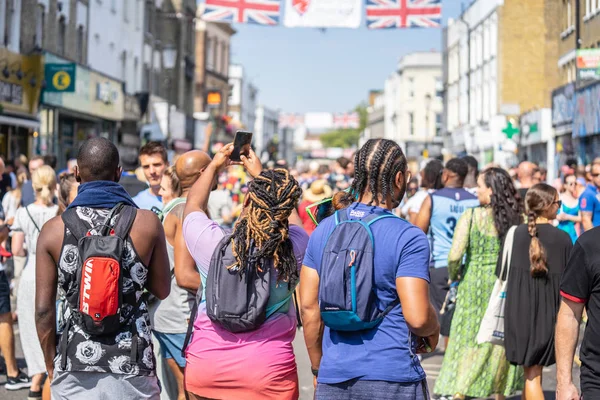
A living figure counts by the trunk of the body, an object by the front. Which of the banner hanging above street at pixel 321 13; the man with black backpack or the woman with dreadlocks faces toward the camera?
the banner hanging above street

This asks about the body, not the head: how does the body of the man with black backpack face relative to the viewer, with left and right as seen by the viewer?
facing away from the viewer

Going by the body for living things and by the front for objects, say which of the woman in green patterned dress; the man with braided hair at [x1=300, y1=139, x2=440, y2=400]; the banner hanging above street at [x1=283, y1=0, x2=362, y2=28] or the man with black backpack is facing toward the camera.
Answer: the banner hanging above street

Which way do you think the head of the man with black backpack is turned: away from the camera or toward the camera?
away from the camera

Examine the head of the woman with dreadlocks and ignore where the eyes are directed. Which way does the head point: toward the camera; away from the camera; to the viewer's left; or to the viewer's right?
away from the camera

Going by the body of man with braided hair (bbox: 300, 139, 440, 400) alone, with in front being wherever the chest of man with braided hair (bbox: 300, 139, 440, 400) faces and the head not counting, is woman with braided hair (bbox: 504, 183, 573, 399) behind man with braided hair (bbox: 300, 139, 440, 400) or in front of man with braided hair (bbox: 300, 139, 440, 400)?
in front

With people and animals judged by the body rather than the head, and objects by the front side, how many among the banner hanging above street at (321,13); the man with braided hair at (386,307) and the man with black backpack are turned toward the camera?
1

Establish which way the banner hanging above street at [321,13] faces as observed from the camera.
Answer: facing the viewer

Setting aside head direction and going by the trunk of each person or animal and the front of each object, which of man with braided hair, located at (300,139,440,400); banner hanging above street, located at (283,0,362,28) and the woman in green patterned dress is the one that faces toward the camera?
the banner hanging above street

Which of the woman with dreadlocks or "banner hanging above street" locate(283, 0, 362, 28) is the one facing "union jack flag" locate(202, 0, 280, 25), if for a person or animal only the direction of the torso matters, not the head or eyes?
the woman with dreadlocks

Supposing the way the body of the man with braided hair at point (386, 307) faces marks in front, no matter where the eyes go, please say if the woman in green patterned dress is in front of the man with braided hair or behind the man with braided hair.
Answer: in front

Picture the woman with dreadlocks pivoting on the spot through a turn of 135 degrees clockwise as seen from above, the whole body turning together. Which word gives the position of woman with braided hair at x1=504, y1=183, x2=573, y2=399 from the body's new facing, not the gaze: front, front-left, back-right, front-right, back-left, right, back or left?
left

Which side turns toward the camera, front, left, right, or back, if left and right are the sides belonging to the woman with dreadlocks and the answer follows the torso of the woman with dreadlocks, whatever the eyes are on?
back

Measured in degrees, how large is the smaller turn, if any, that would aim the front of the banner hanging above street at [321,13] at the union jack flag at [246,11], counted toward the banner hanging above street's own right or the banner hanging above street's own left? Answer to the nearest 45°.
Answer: approximately 90° to the banner hanging above street's own right

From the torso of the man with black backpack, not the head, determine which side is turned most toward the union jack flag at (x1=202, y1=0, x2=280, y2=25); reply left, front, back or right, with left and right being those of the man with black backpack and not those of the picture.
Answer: front

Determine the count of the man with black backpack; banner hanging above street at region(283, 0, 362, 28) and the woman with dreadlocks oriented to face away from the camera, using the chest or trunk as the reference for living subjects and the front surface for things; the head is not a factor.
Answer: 2

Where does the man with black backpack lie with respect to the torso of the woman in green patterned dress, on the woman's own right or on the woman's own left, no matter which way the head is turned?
on the woman's own left

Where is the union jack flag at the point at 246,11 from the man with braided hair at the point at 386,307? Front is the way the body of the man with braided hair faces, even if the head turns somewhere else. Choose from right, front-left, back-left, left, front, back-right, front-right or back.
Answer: front-left
